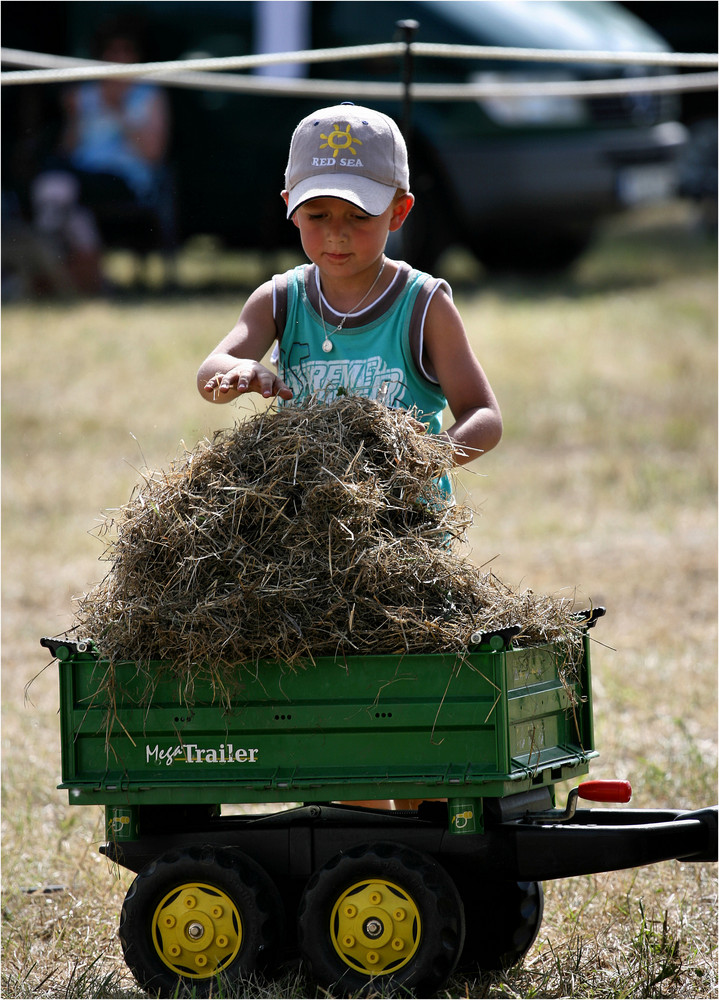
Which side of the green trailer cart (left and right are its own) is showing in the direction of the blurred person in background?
left

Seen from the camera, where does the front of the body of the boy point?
toward the camera

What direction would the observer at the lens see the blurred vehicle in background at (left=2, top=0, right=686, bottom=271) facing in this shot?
facing the viewer and to the right of the viewer

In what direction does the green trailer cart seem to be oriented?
to the viewer's right

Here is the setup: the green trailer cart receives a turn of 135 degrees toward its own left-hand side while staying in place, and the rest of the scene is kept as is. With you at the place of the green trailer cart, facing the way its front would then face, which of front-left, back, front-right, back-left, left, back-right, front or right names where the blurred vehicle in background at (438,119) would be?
front-right

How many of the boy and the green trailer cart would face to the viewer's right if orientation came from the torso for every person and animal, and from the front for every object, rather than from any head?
1

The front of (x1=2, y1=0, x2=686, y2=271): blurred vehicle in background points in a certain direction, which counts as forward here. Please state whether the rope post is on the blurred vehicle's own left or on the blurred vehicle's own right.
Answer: on the blurred vehicle's own right

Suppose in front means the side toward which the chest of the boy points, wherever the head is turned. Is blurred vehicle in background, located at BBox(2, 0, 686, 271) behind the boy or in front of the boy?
behind
